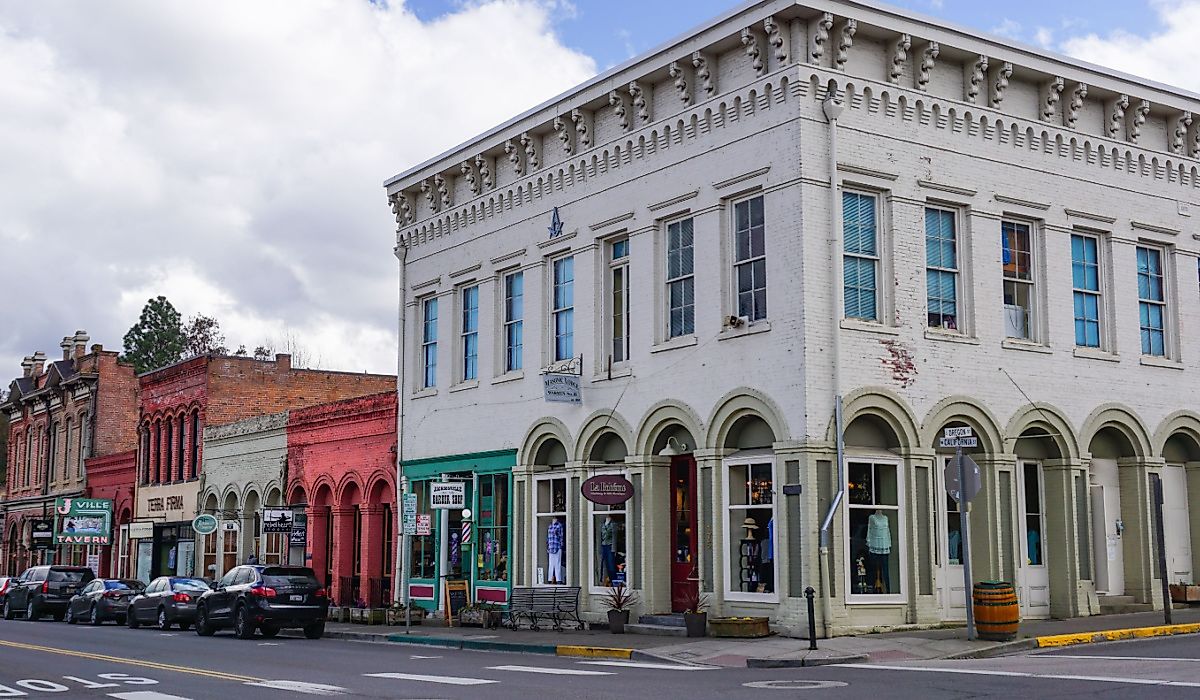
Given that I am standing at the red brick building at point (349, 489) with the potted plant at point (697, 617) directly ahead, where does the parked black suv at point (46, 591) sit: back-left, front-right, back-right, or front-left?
back-right

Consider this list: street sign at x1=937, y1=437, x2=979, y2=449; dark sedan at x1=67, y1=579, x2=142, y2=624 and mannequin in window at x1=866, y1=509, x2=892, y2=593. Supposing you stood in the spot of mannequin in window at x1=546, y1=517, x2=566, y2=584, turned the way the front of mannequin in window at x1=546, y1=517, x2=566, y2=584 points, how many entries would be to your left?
2

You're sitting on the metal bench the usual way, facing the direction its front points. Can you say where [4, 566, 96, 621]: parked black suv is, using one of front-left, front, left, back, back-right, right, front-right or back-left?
right

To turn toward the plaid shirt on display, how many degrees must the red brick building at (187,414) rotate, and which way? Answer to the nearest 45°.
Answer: approximately 45° to its left

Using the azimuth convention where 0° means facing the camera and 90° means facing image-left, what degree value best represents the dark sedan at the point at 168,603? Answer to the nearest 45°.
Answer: approximately 135°

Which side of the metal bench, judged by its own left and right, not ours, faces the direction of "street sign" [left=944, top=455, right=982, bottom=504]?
left

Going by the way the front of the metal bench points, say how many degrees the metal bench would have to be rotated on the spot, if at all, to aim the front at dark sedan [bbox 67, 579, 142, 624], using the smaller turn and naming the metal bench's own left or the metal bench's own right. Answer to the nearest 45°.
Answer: approximately 90° to the metal bench's own right

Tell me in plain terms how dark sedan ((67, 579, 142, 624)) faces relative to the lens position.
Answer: facing away from the viewer and to the left of the viewer

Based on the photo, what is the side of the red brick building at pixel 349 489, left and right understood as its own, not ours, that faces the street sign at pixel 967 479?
left

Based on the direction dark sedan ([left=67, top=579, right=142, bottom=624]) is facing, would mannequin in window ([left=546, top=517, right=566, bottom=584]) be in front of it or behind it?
behind
